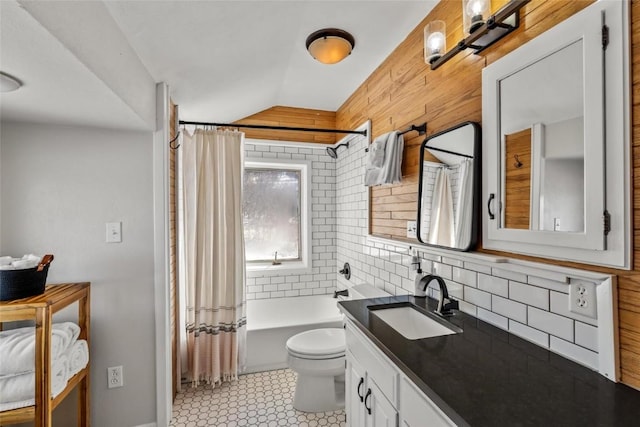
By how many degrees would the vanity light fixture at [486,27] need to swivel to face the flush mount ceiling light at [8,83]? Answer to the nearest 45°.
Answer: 0° — it already faces it

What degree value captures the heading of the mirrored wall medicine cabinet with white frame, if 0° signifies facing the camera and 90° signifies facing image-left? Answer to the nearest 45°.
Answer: approximately 45°

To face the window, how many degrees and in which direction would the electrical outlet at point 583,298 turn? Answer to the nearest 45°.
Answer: approximately 45° to its right

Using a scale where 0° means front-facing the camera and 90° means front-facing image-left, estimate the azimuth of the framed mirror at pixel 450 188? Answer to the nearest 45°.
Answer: approximately 45°

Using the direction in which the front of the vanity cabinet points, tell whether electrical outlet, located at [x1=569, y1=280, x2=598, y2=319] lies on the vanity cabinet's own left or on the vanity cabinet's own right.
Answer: on the vanity cabinet's own left
